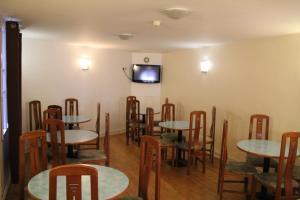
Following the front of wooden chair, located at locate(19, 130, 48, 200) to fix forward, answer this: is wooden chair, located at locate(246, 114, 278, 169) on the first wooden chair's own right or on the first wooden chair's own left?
on the first wooden chair's own left

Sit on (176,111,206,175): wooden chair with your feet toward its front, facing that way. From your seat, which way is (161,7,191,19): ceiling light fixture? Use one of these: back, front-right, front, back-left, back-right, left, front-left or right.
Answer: back-left

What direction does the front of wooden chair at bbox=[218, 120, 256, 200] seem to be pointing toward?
to the viewer's right

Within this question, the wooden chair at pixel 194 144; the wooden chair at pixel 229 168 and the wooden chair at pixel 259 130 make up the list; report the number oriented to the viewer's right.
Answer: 1

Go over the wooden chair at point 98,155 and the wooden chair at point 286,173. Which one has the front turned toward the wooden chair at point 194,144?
the wooden chair at point 286,173

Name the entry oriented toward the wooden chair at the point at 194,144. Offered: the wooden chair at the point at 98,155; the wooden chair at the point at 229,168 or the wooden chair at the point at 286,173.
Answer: the wooden chair at the point at 286,173

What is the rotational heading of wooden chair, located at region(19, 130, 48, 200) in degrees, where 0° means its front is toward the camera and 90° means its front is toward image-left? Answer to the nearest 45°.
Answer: approximately 315°

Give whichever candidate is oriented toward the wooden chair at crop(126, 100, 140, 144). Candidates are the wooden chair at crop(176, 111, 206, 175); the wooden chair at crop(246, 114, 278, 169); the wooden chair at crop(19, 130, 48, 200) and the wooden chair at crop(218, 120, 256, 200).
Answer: the wooden chair at crop(176, 111, 206, 175)

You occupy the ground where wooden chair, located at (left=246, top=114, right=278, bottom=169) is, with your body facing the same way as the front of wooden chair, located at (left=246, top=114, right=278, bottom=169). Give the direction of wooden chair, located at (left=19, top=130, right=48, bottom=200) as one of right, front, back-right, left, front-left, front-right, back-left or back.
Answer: front-right

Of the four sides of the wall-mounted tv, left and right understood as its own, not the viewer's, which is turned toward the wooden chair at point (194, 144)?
front

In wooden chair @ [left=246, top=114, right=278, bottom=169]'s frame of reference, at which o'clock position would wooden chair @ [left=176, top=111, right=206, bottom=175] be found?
wooden chair @ [left=176, top=111, right=206, bottom=175] is roughly at 3 o'clock from wooden chair @ [left=246, top=114, right=278, bottom=169].

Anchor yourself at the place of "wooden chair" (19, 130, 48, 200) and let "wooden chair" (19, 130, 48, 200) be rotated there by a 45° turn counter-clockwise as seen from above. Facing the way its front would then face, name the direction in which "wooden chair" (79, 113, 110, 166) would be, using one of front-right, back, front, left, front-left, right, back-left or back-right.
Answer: front-left

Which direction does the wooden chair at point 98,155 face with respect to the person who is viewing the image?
facing to the left of the viewer
